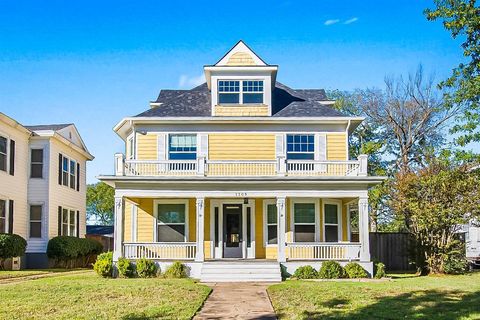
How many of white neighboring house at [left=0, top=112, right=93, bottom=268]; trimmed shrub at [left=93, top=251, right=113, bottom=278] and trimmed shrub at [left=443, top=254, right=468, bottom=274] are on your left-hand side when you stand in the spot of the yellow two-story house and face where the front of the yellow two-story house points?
1

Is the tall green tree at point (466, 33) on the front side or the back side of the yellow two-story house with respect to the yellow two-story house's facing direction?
on the front side

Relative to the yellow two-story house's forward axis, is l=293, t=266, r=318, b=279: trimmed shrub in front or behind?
in front

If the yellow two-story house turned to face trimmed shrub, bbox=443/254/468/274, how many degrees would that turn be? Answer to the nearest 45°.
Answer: approximately 90° to its left

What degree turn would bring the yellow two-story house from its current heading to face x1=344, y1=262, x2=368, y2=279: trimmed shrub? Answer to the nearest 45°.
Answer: approximately 45° to its left

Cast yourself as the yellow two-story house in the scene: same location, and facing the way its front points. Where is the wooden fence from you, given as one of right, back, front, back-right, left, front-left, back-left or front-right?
back-left

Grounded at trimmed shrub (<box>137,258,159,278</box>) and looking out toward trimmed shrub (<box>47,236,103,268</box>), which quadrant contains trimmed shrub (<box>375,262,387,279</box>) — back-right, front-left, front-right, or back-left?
back-right

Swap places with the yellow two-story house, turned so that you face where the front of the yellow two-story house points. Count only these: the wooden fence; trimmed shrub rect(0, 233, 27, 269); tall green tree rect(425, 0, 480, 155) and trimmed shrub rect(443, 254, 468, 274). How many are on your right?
1

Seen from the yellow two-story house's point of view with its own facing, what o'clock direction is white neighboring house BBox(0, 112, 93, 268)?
The white neighboring house is roughly at 4 o'clock from the yellow two-story house.

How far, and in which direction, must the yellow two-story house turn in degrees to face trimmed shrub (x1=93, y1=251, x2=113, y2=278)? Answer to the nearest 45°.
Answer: approximately 45° to its right

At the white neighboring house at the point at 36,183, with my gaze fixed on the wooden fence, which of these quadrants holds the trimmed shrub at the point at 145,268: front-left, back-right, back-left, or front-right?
front-right

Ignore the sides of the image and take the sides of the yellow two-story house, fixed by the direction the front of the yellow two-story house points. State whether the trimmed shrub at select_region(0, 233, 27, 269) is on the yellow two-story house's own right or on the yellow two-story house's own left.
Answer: on the yellow two-story house's own right

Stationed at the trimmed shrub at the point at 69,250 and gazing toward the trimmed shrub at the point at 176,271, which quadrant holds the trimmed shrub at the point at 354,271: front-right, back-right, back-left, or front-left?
front-left

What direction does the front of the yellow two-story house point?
toward the camera
